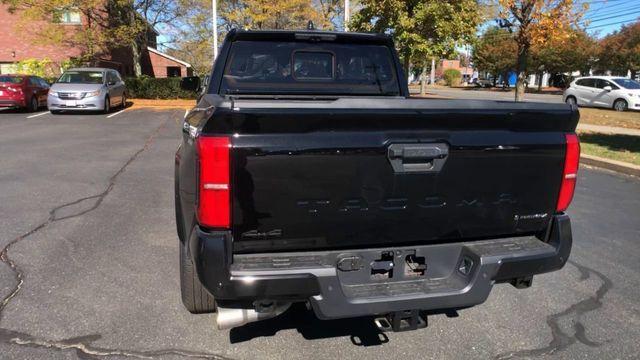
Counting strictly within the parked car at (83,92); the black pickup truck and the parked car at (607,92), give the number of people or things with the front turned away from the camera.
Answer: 1

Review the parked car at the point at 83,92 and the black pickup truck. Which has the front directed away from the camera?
the black pickup truck

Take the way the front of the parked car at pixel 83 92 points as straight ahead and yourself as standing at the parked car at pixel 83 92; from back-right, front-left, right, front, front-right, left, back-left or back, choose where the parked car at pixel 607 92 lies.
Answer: back-left

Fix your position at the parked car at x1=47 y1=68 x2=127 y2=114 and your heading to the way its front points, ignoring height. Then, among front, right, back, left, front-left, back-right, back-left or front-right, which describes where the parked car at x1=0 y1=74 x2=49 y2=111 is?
right

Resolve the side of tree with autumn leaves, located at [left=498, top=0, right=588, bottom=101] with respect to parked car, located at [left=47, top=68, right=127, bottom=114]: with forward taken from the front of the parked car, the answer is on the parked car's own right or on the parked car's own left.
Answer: on the parked car's own left

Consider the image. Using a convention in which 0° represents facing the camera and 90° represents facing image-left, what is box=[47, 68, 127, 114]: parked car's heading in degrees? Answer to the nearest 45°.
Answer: approximately 45°

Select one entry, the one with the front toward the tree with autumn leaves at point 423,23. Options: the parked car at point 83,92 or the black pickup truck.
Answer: the black pickup truck

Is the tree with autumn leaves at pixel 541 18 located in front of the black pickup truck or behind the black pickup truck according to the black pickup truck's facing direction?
in front

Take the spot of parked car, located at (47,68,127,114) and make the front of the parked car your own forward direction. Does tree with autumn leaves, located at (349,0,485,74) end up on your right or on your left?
on your left

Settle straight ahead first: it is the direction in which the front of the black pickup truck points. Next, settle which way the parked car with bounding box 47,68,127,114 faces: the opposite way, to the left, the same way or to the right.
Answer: the opposite way

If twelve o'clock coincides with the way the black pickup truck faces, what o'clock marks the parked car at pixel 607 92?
The parked car is roughly at 1 o'clock from the black pickup truck.

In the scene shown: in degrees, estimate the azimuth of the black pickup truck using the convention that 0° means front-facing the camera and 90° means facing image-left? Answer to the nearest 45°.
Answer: approximately 180°

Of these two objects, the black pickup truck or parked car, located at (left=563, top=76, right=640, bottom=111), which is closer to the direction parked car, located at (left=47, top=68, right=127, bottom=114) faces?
the black pickup truck
